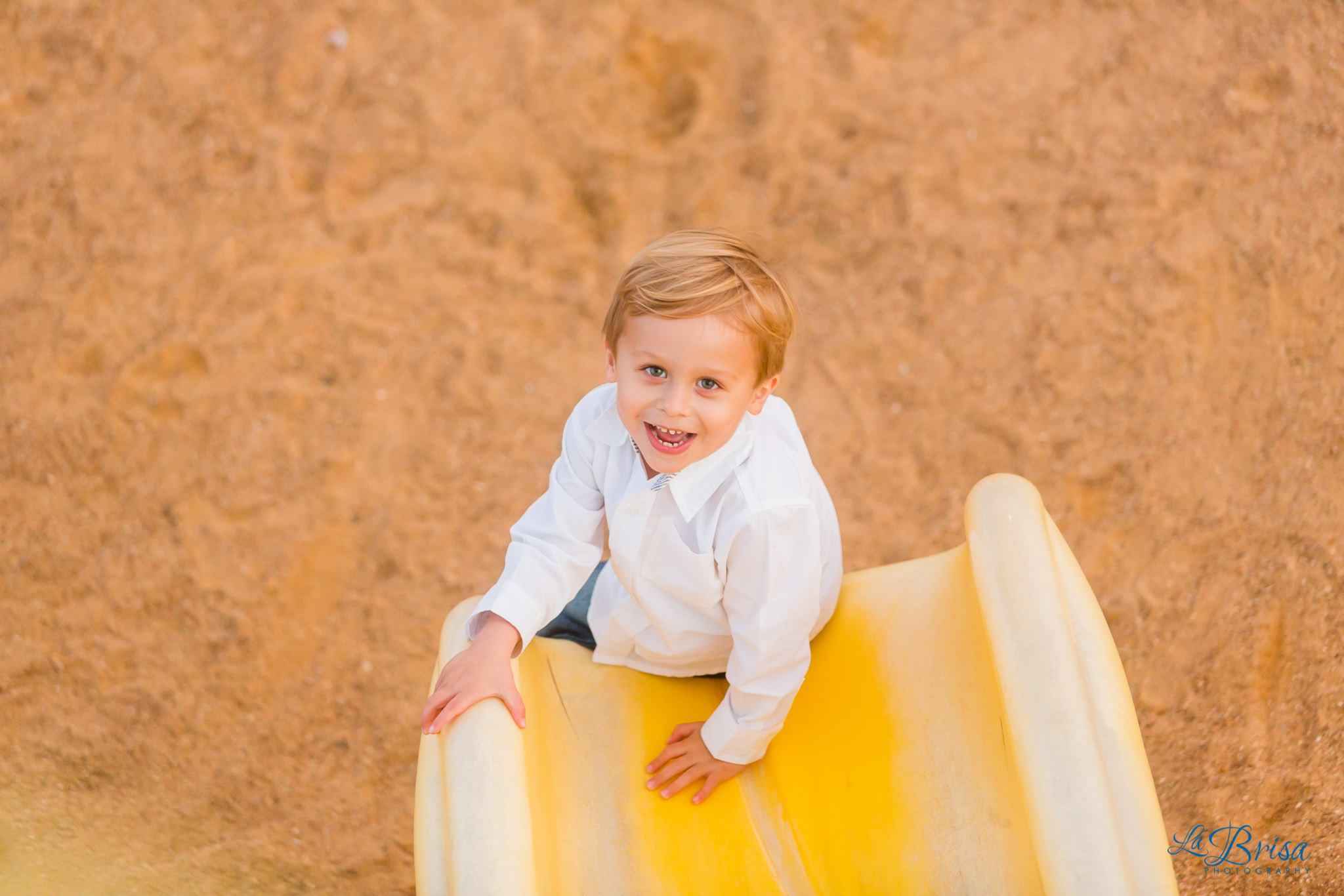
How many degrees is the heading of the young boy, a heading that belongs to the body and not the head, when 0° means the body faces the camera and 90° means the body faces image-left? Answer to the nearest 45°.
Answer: approximately 45°
